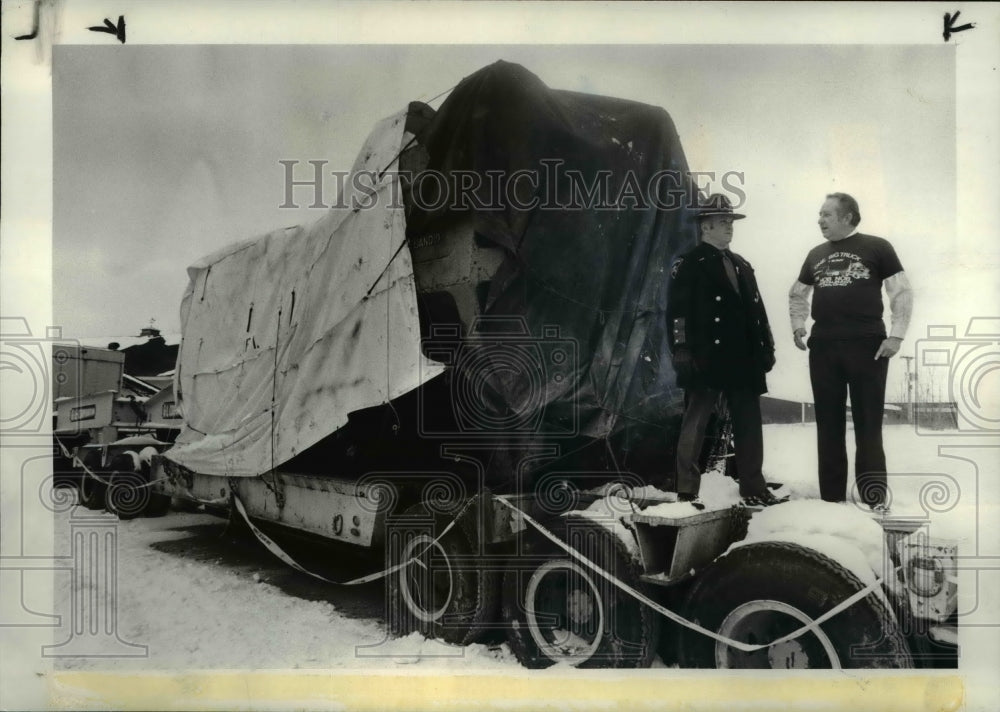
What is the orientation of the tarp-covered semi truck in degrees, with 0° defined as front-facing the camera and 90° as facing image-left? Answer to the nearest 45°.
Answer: approximately 135°

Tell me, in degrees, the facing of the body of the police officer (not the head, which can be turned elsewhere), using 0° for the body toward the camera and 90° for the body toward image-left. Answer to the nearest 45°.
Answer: approximately 315°

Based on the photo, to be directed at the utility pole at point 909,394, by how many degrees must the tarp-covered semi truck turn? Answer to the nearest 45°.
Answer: approximately 135° to its right

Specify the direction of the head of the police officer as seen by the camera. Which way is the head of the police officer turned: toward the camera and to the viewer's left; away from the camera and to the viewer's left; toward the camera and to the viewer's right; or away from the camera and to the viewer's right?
toward the camera and to the viewer's right

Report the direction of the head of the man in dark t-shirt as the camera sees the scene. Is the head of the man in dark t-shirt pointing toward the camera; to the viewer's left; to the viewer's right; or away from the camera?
to the viewer's left
